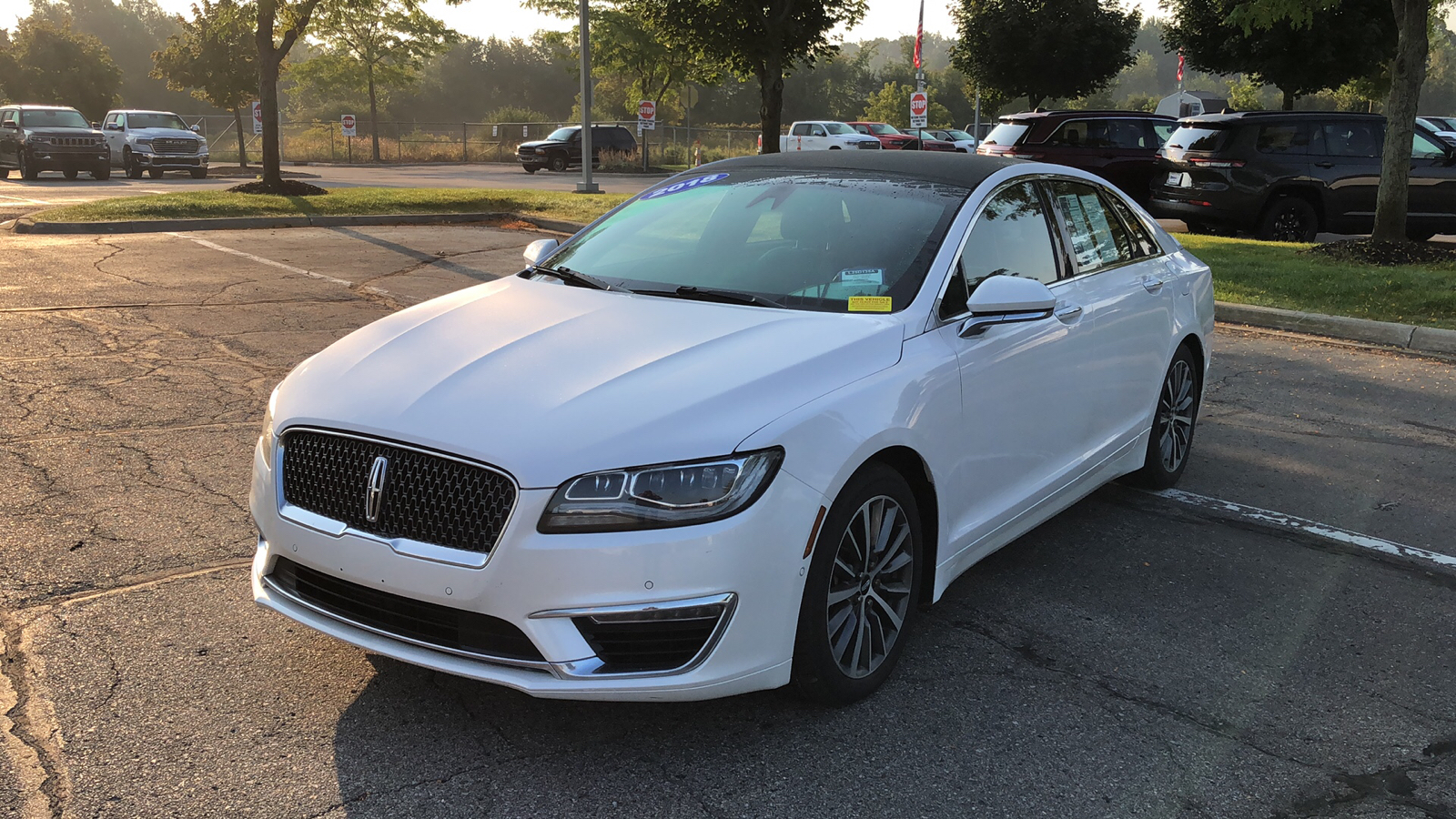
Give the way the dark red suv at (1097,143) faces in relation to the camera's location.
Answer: facing away from the viewer and to the right of the viewer

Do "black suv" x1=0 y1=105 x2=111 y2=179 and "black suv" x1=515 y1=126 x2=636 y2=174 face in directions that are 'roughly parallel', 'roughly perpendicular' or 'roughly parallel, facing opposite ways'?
roughly perpendicular

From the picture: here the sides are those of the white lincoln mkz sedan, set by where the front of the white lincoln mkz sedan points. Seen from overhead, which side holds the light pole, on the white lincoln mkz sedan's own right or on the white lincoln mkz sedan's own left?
on the white lincoln mkz sedan's own right

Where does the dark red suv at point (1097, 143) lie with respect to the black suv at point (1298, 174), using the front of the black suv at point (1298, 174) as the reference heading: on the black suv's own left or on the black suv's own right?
on the black suv's own left

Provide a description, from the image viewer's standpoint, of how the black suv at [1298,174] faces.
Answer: facing away from the viewer and to the right of the viewer

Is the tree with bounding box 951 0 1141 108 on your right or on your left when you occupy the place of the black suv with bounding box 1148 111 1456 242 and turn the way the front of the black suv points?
on your left

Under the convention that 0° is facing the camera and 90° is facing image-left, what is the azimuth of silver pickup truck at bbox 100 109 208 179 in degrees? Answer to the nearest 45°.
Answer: approximately 315°

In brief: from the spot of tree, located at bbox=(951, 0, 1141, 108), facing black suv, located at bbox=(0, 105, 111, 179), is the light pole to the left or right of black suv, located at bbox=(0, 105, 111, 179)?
left
